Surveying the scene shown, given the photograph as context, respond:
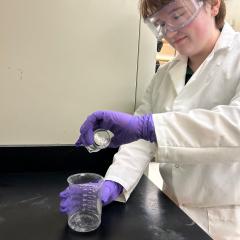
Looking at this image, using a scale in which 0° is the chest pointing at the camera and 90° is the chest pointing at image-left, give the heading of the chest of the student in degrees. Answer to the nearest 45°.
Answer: approximately 45°

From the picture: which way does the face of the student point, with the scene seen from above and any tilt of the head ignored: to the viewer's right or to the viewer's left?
to the viewer's left
